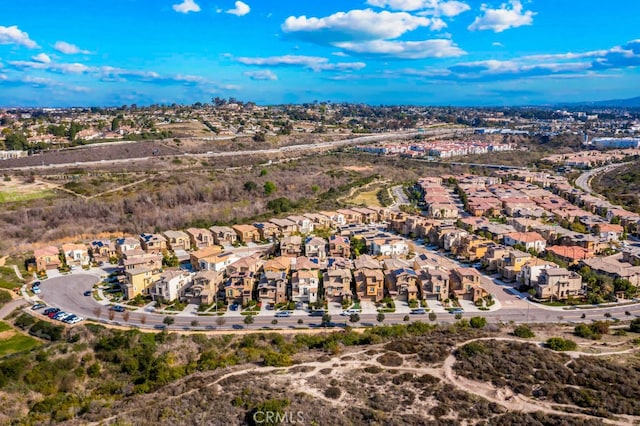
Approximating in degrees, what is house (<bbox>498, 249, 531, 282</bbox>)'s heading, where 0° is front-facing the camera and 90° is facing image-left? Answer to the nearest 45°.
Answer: approximately 45°

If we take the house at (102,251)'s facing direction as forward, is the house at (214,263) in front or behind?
in front

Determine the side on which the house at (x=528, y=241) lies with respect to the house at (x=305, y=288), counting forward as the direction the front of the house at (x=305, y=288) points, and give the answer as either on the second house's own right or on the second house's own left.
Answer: on the second house's own left

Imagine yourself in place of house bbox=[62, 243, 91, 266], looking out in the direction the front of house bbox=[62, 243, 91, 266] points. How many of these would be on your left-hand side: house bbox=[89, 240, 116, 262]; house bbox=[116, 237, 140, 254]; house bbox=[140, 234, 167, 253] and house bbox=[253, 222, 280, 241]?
4

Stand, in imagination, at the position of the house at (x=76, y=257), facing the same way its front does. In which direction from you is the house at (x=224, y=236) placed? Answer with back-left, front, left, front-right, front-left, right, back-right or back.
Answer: left

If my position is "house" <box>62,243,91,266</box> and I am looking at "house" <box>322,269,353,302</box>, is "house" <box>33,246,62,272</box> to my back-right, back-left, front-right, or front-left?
back-right

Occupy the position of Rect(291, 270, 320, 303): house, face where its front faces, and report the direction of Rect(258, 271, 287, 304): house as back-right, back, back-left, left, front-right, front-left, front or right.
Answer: right

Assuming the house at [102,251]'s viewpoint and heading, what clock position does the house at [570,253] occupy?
the house at [570,253] is roughly at 10 o'clock from the house at [102,251].
